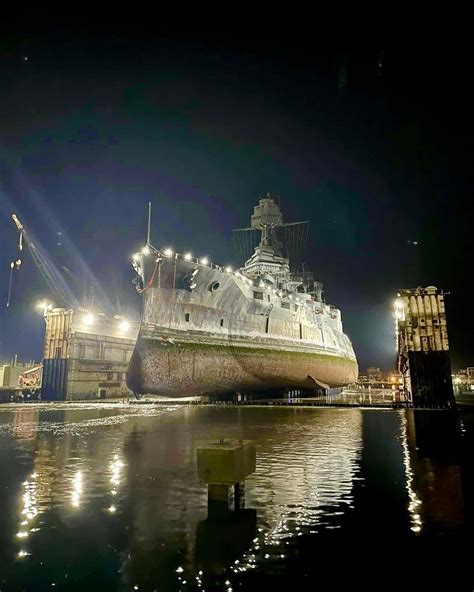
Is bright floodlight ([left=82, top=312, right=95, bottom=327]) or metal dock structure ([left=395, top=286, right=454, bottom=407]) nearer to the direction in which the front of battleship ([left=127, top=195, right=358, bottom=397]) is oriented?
the bright floodlight

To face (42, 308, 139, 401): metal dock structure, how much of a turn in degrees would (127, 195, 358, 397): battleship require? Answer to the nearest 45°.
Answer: approximately 90° to its right

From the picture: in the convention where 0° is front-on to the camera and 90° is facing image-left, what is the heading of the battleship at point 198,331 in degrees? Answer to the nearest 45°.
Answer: approximately 45°

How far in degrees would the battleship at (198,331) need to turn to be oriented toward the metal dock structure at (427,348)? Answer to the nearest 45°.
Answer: approximately 135° to its left

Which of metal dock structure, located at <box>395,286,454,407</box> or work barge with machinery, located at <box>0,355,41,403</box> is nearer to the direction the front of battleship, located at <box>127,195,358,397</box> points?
the work barge with machinery

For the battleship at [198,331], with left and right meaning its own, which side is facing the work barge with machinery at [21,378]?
right
